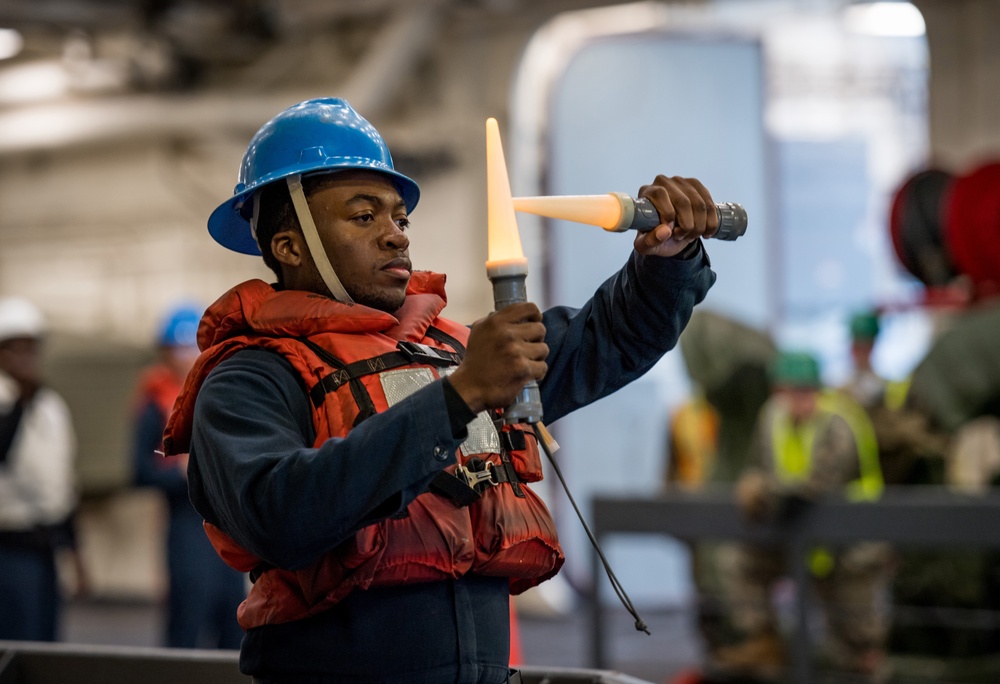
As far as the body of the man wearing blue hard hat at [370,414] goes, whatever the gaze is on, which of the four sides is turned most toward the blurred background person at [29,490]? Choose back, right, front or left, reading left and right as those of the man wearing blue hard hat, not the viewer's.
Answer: back

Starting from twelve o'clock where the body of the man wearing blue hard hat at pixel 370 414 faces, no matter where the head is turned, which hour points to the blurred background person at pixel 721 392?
The blurred background person is roughly at 8 o'clock from the man wearing blue hard hat.

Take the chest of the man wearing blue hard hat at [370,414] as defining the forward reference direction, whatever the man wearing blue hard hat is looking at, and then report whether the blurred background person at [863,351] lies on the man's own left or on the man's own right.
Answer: on the man's own left

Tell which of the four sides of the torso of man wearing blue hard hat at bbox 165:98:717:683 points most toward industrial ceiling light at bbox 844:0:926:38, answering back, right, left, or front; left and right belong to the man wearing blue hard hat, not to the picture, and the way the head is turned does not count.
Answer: left

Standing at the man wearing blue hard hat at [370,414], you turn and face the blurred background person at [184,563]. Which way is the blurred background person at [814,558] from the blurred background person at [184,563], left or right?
right

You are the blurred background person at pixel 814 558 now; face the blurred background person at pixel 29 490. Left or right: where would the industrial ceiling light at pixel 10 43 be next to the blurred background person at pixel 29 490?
right

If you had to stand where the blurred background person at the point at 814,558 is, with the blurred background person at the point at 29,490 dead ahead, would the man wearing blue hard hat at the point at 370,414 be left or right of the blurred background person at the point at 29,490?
left

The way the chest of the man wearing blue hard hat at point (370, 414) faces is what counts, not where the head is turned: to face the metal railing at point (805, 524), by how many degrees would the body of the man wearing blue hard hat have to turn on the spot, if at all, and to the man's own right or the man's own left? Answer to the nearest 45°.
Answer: approximately 90° to the man's own left

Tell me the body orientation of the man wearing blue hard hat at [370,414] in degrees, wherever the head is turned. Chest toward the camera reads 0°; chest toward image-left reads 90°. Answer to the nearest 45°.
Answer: approximately 315°
